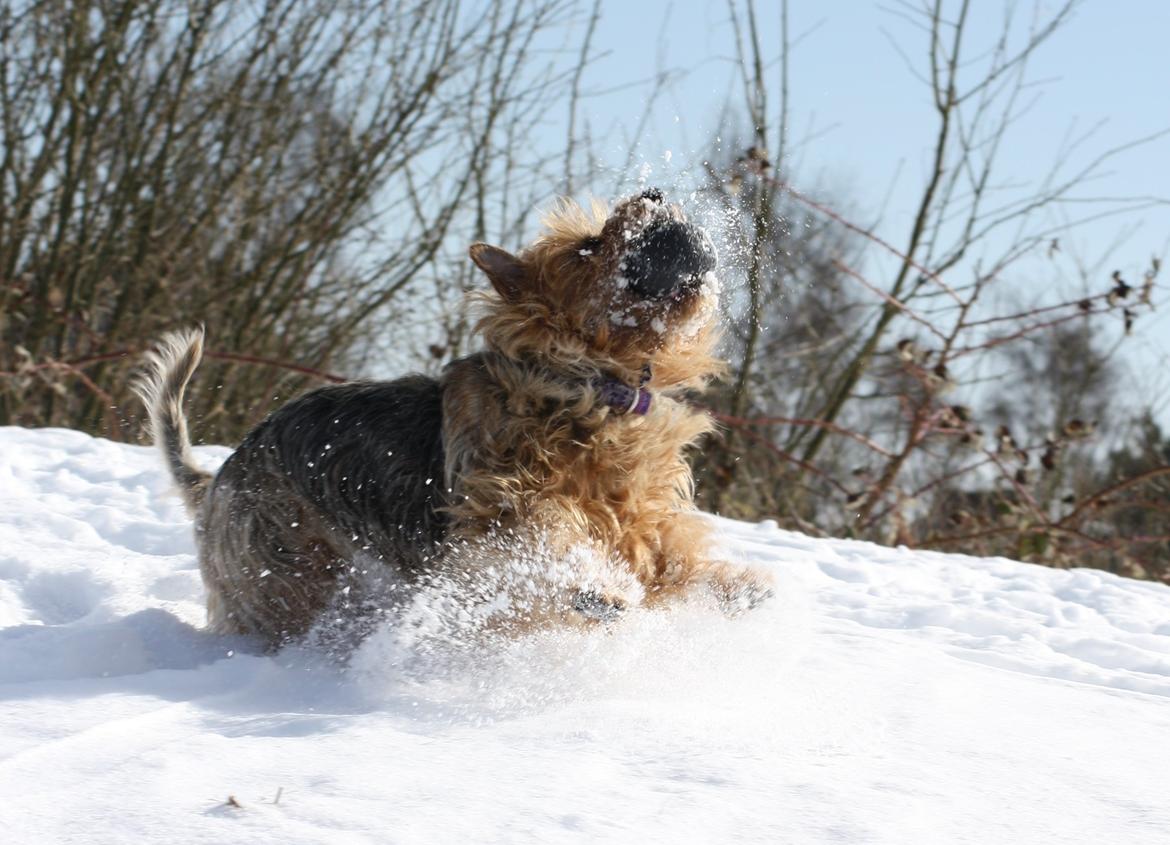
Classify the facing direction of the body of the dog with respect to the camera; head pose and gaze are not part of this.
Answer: to the viewer's right
